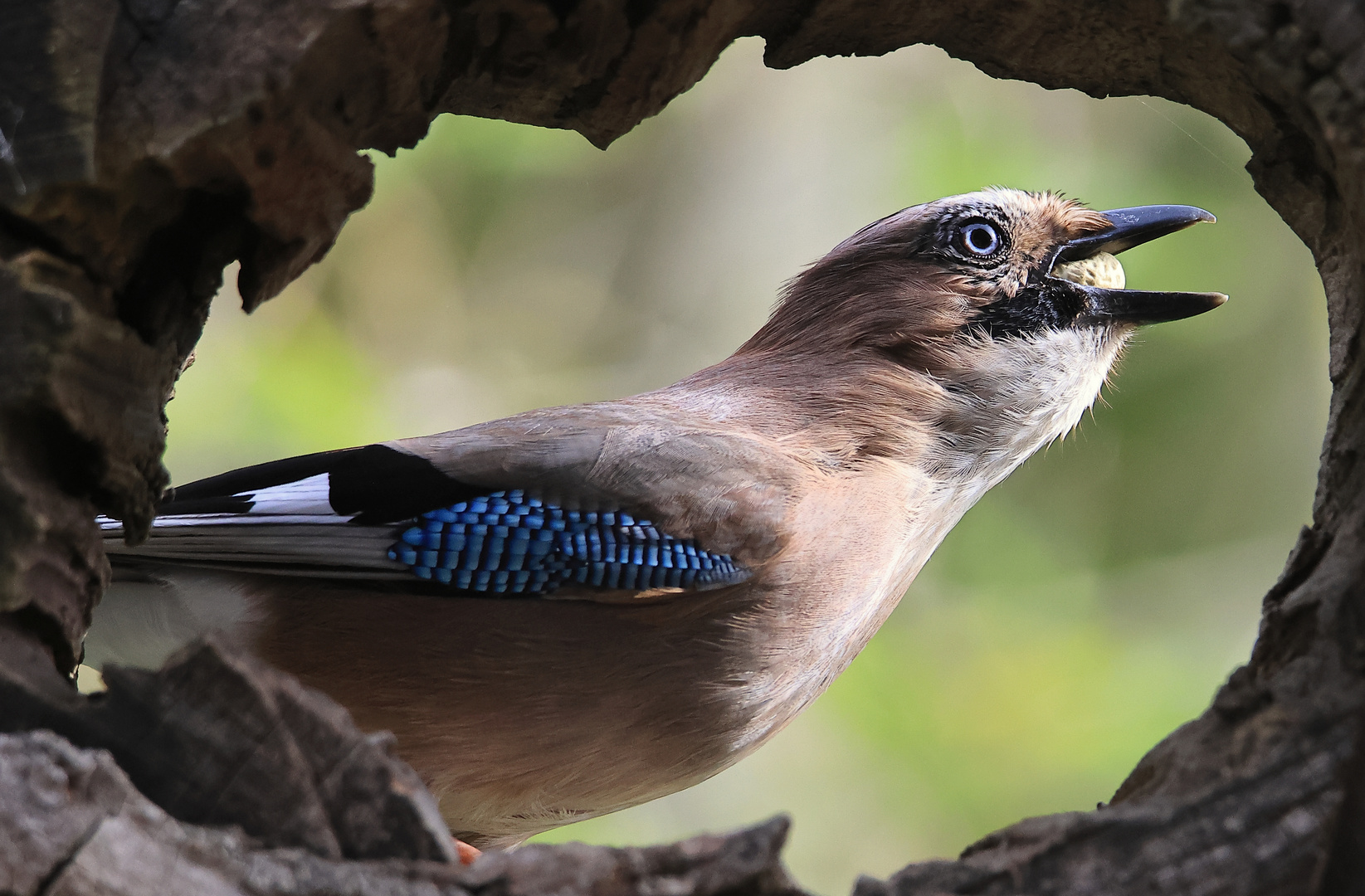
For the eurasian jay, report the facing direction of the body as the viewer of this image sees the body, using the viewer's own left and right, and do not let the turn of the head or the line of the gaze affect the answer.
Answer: facing to the right of the viewer
